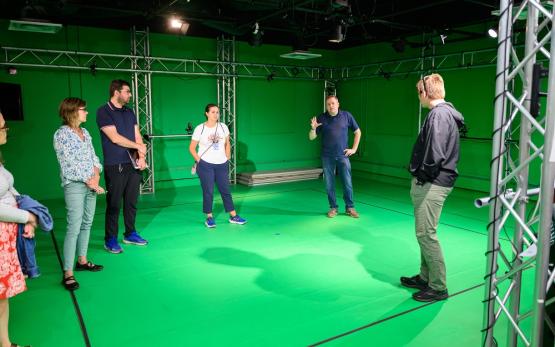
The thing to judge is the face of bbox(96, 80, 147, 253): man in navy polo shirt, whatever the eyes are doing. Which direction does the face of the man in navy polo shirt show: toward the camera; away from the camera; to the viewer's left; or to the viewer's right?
to the viewer's right

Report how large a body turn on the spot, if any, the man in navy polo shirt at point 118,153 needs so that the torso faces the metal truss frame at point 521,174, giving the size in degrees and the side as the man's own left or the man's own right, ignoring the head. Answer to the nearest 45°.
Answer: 0° — they already face it

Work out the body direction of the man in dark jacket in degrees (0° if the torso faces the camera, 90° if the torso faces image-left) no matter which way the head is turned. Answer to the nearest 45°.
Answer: approximately 90°

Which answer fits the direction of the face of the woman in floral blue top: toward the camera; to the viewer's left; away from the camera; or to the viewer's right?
to the viewer's right

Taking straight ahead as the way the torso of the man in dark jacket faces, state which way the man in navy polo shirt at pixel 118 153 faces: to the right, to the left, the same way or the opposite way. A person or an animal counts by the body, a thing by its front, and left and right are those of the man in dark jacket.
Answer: the opposite way

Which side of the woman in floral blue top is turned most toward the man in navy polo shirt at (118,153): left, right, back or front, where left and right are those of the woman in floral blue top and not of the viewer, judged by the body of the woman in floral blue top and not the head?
left

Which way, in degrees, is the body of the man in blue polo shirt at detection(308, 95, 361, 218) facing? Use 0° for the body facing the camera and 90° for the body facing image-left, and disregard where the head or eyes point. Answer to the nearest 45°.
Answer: approximately 0°

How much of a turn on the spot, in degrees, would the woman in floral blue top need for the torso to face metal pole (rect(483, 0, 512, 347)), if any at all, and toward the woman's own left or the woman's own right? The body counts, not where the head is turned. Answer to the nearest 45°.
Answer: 0° — they already face it
